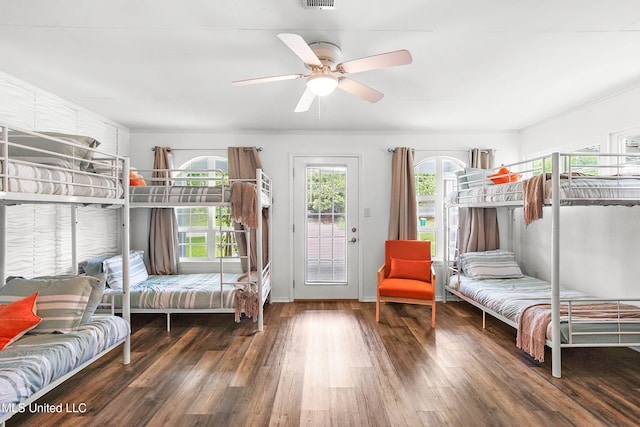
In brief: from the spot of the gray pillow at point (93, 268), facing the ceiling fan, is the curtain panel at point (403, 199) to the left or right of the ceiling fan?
left

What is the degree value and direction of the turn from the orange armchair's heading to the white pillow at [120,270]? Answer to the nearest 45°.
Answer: approximately 90° to its right

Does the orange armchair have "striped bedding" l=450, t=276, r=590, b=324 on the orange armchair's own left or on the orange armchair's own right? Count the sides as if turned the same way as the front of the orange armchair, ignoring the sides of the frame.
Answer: on the orange armchair's own left

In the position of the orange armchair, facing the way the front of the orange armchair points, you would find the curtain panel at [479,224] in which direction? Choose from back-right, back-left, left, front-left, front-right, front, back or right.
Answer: back-left

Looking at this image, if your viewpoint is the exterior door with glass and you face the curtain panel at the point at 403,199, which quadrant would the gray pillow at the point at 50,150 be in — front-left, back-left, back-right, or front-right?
back-right

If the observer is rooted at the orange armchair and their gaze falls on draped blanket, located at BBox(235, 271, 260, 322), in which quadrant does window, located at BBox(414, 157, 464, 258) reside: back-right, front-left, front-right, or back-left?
back-right

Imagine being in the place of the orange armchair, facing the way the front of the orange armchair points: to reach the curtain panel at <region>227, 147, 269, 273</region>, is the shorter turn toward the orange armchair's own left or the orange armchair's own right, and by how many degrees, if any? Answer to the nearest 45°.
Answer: approximately 90° to the orange armchair's own right

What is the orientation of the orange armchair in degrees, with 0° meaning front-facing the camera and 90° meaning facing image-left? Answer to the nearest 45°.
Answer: approximately 0°

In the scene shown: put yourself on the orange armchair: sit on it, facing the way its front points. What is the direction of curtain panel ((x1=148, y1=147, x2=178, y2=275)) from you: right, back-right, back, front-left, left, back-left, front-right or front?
right

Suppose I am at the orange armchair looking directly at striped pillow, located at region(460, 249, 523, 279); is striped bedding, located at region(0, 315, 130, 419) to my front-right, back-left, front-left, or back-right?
back-right

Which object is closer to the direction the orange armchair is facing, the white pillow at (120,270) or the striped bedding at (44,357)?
the striped bedding

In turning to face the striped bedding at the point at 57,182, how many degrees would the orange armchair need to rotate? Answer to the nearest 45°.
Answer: approximately 45° to its right
